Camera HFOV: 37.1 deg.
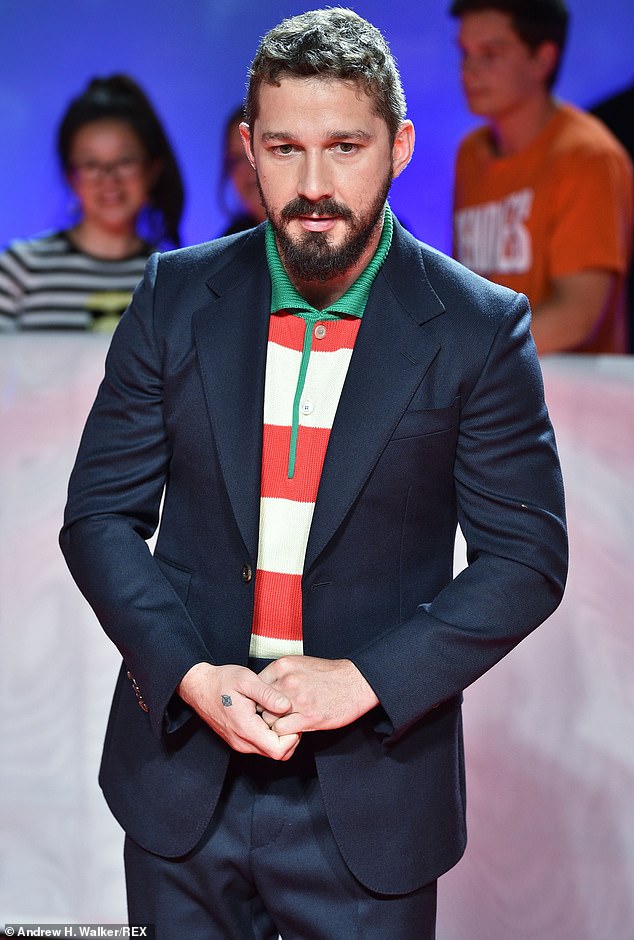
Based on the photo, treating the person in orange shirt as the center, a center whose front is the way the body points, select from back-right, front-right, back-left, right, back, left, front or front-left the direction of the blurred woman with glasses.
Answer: front-right

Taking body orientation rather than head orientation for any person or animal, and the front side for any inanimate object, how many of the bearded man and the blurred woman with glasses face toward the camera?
2

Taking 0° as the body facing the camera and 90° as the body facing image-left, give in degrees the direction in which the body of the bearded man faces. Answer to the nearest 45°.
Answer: approximately 0°

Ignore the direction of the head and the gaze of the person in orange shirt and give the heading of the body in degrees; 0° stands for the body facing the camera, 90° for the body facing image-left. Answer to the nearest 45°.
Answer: approximately 45°

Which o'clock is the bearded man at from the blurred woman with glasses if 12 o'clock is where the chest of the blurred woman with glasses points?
The bearded man is roughly at 12 o'clock from the blurred woman with glasses.

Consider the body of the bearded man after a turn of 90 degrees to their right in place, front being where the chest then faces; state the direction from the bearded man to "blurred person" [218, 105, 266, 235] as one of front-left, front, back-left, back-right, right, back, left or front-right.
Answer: right

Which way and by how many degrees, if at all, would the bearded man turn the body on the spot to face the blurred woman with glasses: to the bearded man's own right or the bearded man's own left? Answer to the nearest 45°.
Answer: approximately 180°
